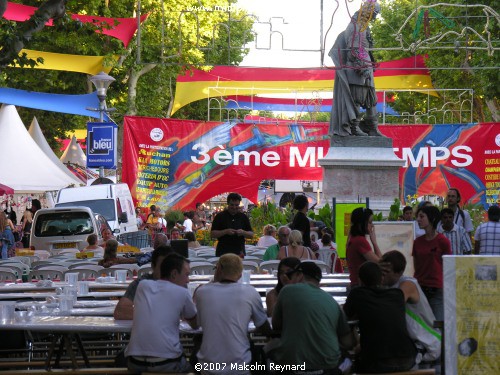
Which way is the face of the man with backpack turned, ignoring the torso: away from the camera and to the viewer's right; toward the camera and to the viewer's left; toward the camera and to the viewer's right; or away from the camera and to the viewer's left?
toward the camera and to the viewer's left

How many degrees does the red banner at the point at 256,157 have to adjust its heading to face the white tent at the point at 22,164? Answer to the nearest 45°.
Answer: approximately 90° to its right

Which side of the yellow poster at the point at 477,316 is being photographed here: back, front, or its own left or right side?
front

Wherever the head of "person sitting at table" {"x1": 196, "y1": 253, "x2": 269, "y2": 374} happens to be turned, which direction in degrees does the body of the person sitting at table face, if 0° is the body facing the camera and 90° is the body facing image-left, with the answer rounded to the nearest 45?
approximately 180°

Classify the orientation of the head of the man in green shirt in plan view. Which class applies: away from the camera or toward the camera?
away from the camera

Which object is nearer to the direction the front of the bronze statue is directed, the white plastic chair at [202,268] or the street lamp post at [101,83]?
the white plastic chair

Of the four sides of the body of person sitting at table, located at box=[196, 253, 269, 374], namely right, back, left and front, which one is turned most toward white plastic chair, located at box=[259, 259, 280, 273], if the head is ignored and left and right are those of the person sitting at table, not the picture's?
front
